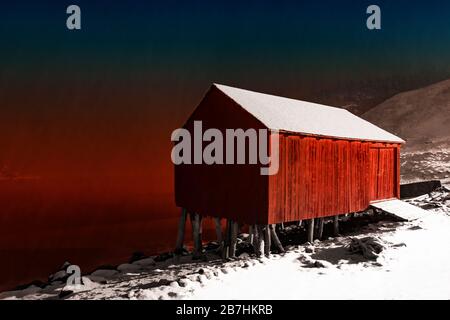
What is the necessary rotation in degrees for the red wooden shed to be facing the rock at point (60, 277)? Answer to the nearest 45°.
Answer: approximately 135° to its right

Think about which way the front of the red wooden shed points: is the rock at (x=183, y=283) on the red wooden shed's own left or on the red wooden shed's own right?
on the red wooden shed's own right

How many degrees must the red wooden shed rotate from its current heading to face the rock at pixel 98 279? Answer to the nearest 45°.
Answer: approximately 135° to its right

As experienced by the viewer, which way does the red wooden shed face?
facing the viewer and to the right of the viewer

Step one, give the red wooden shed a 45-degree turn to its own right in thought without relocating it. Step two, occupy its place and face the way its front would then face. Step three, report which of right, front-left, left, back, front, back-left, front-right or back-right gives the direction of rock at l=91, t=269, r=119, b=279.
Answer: right

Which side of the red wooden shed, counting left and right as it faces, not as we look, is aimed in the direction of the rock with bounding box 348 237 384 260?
front

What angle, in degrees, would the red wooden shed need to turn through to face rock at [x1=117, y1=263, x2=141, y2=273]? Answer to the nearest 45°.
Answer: approximately 135° to its right
